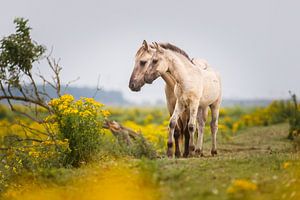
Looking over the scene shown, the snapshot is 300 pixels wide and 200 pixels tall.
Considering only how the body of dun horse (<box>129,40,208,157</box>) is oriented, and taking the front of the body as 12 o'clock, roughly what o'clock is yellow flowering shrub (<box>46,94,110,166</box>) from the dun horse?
The yellow flowering shrub is roughly at 1 o'clock from the dun horse.

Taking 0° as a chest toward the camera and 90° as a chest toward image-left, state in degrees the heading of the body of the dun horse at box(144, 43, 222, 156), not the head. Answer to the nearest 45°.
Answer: approximately 45°

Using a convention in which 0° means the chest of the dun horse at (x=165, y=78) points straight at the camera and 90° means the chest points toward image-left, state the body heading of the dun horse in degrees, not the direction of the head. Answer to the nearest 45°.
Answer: approximately 45°
